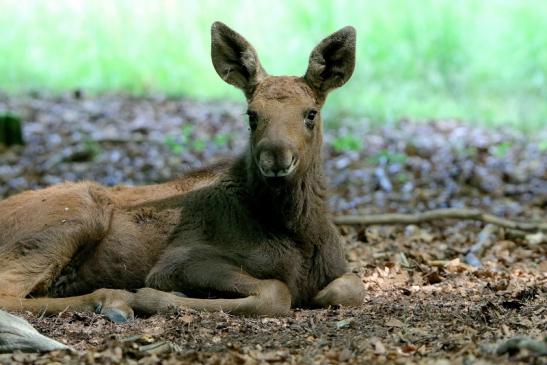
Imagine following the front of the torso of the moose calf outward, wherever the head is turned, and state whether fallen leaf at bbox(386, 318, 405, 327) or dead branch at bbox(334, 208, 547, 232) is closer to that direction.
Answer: the fallen leaf

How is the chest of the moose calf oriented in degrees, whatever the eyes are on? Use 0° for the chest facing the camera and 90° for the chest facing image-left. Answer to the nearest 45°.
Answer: approximately 315°

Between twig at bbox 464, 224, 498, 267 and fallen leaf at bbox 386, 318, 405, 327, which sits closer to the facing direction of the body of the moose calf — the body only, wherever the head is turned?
the fallen leaf

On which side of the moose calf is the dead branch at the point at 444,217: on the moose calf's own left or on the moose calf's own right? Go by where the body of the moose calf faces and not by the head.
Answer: on the moose calf's own left

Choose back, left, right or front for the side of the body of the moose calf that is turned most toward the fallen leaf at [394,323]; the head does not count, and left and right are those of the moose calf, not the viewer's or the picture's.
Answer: front

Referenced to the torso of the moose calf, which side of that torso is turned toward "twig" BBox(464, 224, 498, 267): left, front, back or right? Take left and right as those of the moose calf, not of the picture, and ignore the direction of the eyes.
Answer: left
